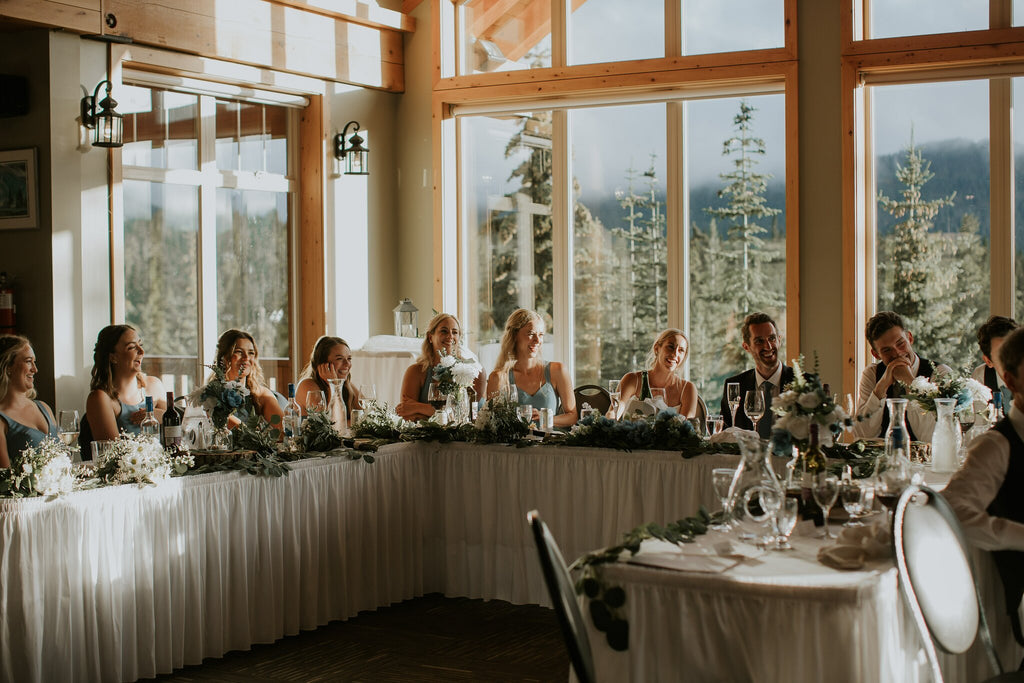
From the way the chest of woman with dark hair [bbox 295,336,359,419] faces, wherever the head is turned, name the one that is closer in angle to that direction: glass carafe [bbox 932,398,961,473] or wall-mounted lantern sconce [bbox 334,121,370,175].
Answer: the glass carafe

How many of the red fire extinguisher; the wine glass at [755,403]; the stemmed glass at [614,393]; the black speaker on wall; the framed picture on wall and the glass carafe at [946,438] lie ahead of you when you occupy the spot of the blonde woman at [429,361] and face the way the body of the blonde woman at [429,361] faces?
3

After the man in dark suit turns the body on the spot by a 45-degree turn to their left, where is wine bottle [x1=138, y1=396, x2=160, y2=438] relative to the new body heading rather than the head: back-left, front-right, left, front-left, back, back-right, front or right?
right

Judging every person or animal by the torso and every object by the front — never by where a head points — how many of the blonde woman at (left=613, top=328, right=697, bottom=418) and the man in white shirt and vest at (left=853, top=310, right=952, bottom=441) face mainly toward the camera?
2

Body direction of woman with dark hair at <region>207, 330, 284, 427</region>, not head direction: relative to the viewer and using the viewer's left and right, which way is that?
facing the viewer and to the right of the viewer

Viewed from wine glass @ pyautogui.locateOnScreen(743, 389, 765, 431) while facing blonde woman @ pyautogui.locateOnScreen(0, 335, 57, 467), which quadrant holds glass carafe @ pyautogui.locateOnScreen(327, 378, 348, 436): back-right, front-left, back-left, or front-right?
front-right

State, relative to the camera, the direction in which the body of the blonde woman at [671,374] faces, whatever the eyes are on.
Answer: toward the camera

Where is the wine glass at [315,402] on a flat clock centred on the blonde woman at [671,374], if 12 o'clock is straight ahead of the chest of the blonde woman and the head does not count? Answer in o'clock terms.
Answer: The wine glass is roughly at 2 o'clock from the blonde woman.

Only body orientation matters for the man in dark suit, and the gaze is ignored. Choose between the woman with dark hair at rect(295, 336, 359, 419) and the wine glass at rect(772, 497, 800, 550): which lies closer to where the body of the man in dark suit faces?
the wine glass

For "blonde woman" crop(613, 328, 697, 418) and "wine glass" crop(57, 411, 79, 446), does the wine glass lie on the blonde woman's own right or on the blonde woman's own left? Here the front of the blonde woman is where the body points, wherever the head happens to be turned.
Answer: on the blonde woman's own right

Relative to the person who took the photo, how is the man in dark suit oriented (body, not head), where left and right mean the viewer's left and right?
facing the viewer

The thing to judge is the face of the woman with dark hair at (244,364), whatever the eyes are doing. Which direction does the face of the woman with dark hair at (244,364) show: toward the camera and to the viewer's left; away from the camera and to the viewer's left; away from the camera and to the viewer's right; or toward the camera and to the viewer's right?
toward the camera and to the viewer's right

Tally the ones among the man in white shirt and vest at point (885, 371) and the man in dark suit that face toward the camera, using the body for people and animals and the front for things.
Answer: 2

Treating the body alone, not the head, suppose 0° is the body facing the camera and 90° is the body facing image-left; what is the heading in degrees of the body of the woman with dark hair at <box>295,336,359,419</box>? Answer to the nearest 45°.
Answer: approximately 315°

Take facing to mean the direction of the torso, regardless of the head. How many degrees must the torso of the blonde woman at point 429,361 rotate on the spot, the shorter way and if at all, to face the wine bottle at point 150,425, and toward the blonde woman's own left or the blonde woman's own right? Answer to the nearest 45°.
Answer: approximately 90° to the blonde woman's own right

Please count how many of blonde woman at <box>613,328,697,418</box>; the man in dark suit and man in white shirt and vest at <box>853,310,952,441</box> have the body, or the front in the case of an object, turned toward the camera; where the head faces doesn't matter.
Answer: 3

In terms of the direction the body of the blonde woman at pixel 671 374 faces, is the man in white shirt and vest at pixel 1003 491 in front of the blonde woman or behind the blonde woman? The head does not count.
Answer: in front

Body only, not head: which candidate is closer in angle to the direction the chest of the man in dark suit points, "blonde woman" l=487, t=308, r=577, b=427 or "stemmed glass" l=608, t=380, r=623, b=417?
the stemmed glass
